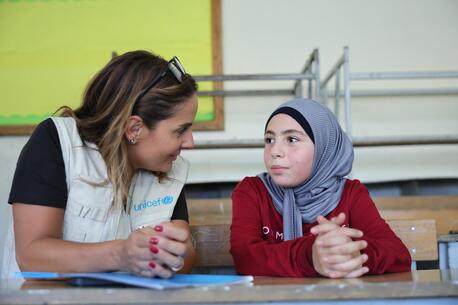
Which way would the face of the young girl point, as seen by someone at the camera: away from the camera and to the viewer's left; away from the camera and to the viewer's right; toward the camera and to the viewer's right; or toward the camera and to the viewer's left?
toward the camera and to the viewer's left

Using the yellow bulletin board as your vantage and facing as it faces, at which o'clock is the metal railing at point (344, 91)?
The metal railing is roughly at 10 o'clock from the yellow bulletin board.

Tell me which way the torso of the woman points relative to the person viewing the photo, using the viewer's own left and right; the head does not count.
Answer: facing the viewer and to the right of the viewer

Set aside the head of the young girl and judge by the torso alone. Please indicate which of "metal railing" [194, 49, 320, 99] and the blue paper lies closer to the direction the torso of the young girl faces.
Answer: the blue paper

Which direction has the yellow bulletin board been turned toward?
toward the camera

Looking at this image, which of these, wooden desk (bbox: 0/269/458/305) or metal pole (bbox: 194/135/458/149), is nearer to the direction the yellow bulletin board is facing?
the wooden desk

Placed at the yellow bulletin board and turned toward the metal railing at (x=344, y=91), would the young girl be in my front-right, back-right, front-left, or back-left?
front-right

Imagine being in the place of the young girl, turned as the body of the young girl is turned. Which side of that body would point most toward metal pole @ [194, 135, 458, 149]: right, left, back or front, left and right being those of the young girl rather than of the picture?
back

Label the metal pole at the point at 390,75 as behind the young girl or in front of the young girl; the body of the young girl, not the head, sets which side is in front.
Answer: behind

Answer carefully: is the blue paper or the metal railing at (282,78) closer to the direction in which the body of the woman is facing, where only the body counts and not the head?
the blue paper

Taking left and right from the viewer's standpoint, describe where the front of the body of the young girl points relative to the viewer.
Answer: facing the viewer

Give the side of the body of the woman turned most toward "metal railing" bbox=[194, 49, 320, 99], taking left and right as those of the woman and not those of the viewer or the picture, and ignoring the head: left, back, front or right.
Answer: left

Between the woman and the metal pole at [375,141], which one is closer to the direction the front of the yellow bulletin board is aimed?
the woman

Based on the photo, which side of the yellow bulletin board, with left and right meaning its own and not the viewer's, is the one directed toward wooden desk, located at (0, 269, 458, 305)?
front

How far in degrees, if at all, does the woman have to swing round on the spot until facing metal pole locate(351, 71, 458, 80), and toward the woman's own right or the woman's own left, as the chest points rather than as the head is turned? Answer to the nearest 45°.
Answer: approximately 90° to the woman's own left

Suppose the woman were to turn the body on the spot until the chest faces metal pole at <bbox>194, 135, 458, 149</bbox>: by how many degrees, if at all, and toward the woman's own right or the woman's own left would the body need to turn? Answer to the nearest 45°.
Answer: approximately 90° to the woman's own left

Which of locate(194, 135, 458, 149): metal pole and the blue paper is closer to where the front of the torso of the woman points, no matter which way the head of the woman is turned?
the blue paper

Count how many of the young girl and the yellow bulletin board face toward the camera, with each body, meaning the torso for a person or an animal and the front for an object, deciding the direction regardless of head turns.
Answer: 2
